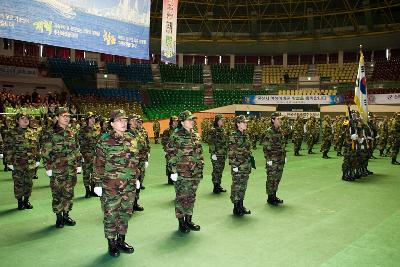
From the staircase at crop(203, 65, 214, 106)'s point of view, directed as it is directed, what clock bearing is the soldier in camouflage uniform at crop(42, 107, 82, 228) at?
The soldier in camouflage uniform is roughly at 12 o'clock from the staircase.

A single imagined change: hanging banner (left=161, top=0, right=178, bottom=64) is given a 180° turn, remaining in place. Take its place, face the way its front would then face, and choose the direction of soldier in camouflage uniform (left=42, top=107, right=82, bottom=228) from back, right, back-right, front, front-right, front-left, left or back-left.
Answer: back

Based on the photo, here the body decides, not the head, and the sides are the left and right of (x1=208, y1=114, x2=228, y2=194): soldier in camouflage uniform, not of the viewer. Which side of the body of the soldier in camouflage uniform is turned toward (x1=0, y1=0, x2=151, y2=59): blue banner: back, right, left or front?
back

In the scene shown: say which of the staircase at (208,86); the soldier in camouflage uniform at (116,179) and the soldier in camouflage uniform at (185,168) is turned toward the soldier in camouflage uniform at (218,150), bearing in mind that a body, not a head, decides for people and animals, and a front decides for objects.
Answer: the staircase

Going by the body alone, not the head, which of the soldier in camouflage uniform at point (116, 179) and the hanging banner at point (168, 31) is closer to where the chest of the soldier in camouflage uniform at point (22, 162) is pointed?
the soldier in camouflage uniform

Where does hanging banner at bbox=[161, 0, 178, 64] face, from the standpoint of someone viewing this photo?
facing the viewer

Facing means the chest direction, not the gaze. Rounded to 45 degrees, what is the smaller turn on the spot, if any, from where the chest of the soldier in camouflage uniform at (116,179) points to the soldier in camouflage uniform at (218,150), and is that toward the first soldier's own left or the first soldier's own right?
approximately 90° to the first soldier's own left

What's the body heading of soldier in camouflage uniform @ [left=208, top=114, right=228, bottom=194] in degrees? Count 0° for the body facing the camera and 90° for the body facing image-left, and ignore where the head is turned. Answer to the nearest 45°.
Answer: approximately 315°

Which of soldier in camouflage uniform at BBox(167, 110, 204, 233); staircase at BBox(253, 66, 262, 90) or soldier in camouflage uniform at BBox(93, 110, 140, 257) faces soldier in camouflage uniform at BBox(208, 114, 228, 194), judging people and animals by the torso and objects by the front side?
the staircase

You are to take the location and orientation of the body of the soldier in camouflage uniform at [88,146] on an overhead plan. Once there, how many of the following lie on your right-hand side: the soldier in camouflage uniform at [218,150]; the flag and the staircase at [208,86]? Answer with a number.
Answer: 0

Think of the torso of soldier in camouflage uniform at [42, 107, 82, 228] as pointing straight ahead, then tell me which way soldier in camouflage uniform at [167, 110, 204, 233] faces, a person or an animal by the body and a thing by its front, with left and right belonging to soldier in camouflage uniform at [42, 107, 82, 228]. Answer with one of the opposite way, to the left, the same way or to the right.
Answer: the same way

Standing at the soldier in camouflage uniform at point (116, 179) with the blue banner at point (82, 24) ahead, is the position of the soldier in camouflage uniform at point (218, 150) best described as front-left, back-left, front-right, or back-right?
front-right

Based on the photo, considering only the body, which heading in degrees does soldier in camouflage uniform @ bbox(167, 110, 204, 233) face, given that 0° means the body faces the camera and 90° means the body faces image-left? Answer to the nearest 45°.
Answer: approximately 315°
